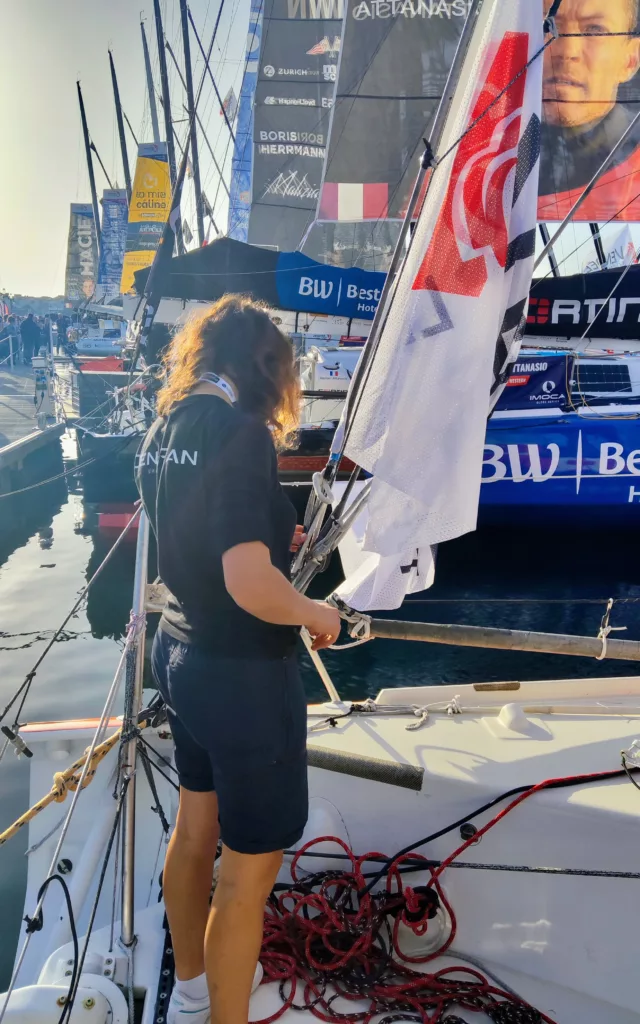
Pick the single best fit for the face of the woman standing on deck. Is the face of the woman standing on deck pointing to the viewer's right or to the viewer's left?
to the viewer's right

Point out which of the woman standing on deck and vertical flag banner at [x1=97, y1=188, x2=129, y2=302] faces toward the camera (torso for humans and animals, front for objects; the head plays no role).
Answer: the vertical flag banner

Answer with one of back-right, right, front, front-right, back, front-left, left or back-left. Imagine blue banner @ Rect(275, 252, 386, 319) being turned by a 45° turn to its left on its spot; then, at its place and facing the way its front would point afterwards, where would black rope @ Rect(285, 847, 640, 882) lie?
front-right

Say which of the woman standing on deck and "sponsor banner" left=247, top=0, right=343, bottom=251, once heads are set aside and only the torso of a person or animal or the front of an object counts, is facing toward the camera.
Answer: the sponsor banner

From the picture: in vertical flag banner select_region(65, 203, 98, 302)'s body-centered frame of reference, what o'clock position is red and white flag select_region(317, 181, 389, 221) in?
The red and white flag is roughly at 12 o'clock from the vertical flag banner.

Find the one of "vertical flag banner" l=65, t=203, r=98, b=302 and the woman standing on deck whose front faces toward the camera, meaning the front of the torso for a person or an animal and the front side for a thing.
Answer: the vertical flag banner

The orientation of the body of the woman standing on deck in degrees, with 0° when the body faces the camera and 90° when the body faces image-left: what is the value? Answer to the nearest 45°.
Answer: approximately 225°

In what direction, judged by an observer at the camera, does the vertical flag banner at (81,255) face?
facing the viewer

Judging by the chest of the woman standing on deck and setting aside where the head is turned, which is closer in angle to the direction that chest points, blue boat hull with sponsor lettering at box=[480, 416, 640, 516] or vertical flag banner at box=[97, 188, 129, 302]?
the blue boat hull with sponsor lettering

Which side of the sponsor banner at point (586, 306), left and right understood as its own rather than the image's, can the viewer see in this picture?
front

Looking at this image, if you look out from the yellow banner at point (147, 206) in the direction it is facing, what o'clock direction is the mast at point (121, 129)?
The mast is roughly at 6 o'clock from the yellow banner.

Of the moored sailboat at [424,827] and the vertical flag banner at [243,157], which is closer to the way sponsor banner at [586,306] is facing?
the moored sailboat

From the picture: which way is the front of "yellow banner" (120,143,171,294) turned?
toward the camera
